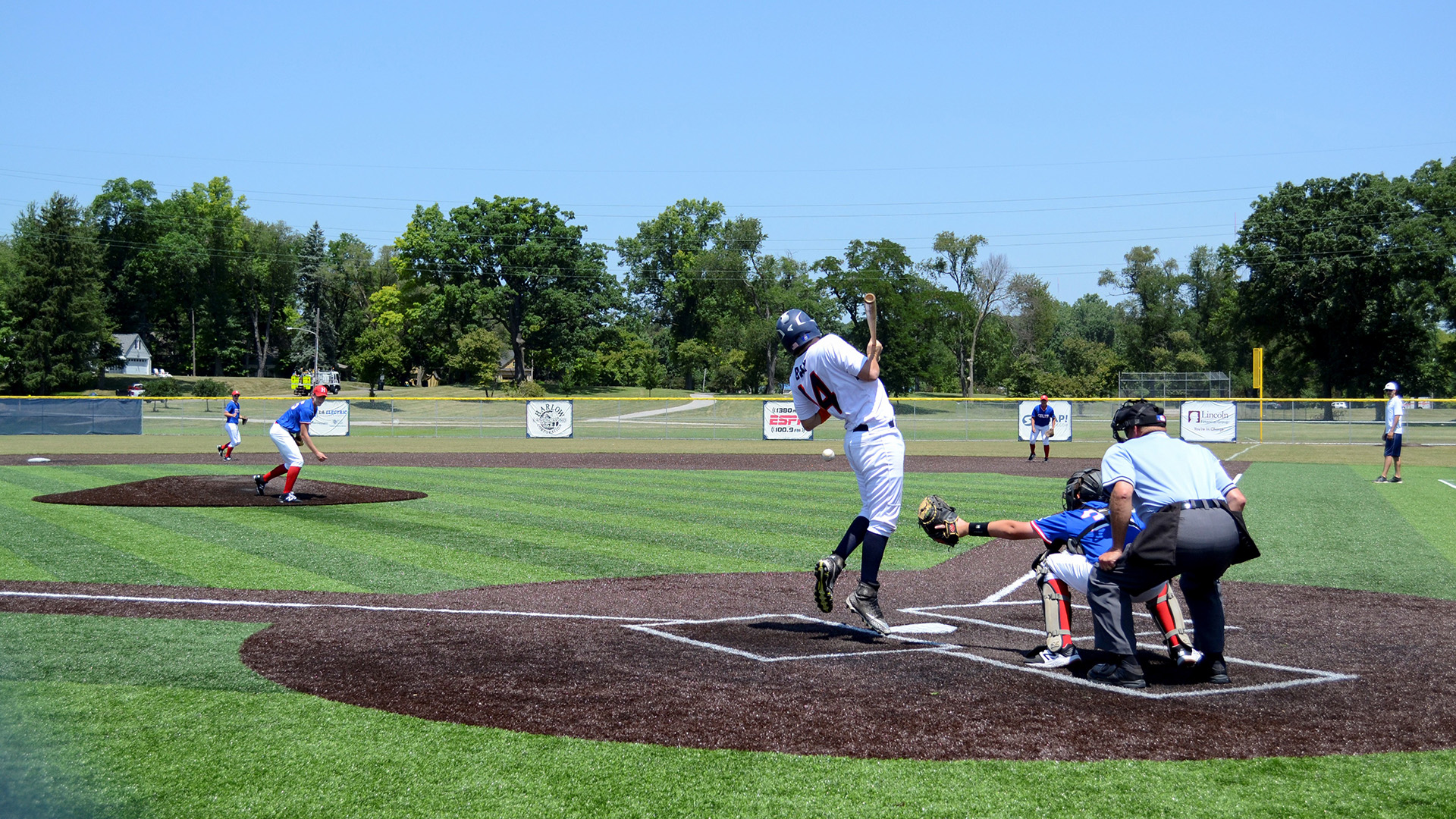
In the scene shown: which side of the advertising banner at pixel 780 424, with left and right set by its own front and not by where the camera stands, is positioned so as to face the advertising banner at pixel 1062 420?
left

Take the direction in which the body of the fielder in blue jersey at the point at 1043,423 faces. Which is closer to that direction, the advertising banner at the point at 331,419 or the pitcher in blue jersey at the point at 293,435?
the pitcher in blue jersey

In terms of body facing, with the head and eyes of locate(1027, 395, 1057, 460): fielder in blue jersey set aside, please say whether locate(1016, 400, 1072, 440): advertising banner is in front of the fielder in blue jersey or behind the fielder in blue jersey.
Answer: behind

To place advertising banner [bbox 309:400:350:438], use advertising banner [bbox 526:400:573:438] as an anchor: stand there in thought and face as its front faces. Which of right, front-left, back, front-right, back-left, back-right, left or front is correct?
right

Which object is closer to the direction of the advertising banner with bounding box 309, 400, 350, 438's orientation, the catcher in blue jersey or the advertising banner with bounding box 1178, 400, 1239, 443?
the catcher in blue jersey

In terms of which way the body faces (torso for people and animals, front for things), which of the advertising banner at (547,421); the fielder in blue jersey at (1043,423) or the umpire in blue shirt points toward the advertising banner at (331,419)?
the umpire in blue shirt

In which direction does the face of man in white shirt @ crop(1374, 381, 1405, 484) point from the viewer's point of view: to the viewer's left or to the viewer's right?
to the viewer's left

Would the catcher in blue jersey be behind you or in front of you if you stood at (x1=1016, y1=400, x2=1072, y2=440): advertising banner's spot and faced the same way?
in front

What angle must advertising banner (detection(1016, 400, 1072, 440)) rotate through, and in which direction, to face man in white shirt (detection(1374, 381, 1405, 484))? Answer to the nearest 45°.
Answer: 0° — it already faces them

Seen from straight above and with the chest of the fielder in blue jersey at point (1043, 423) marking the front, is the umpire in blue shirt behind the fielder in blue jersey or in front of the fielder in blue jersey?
in front

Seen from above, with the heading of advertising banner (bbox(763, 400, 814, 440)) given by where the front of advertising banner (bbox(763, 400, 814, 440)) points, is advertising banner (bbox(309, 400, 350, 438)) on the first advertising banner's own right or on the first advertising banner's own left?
on the first advertising banner's own right

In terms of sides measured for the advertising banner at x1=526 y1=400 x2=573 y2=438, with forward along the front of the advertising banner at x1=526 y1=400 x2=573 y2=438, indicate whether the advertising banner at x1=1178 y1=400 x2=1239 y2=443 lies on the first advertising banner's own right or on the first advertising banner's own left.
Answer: on the first advertising banner's own left

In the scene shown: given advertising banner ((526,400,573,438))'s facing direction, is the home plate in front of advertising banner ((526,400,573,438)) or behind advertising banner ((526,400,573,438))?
in front
